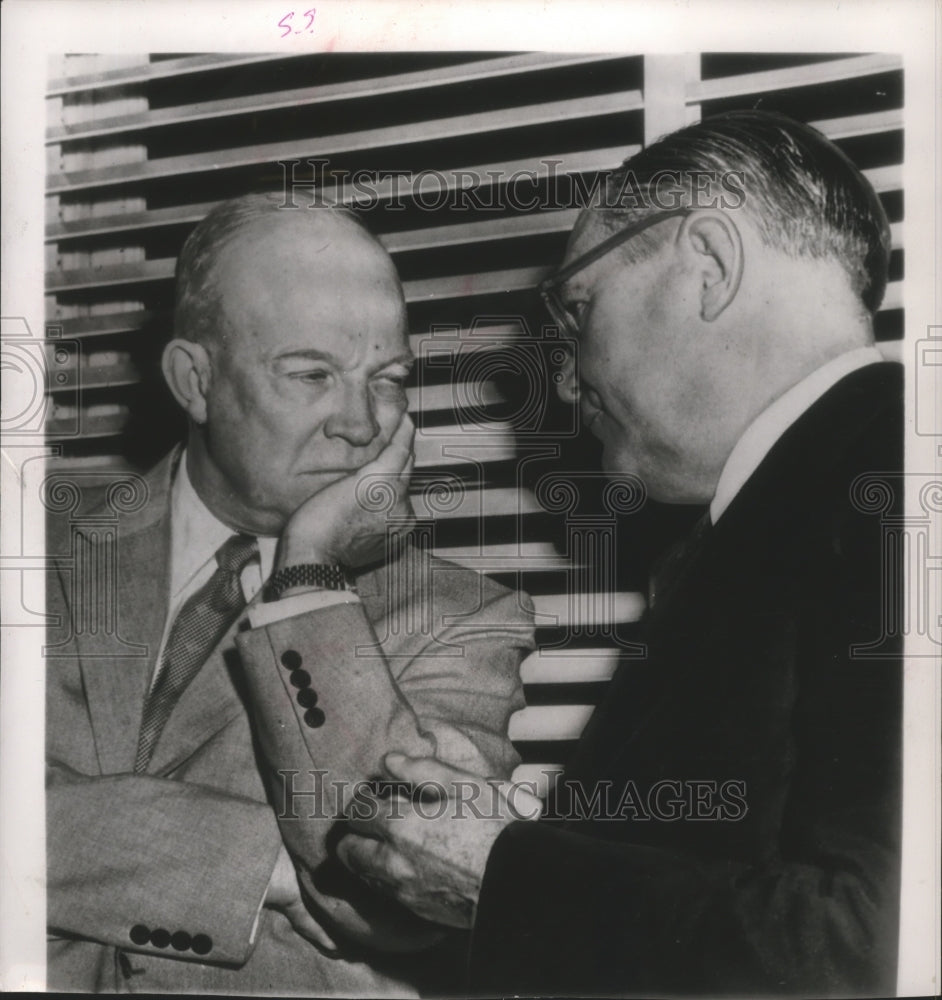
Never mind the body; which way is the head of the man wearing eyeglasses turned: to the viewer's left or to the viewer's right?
to the viewer's left

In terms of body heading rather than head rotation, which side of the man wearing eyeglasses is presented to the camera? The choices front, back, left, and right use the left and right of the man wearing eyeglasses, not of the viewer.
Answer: left

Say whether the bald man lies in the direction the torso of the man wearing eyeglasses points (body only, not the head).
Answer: yes
